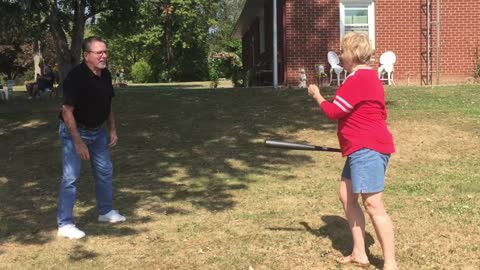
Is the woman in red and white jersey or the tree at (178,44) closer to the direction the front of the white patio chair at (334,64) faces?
the woman in red and white jersey

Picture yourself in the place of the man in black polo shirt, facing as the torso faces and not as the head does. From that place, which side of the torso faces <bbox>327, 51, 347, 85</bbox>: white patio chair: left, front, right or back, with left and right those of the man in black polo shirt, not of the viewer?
left

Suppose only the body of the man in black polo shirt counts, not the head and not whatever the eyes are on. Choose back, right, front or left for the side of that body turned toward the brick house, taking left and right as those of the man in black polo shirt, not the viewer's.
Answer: left

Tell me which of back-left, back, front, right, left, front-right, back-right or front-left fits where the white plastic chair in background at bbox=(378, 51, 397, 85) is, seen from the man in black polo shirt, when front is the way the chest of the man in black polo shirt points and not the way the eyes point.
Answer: left

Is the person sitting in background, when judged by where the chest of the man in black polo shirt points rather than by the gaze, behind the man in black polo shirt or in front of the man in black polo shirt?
behind

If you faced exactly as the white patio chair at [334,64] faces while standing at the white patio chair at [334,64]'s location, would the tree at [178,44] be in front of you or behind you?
behind

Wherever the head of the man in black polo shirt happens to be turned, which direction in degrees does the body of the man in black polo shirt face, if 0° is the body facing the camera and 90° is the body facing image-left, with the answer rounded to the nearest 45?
approximately 315°

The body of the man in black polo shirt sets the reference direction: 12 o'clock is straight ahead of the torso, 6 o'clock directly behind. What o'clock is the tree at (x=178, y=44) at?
The tree is roughly at 8 o'clock from the man in black polo shirt.

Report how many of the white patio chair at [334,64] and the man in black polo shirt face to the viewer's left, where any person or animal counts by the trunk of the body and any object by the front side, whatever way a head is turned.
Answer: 0

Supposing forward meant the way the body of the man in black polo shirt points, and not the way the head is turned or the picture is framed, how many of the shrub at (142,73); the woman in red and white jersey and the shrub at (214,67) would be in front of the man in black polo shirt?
1

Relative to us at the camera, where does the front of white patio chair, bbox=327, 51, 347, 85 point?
facing the viewer and to the right of the viewer
